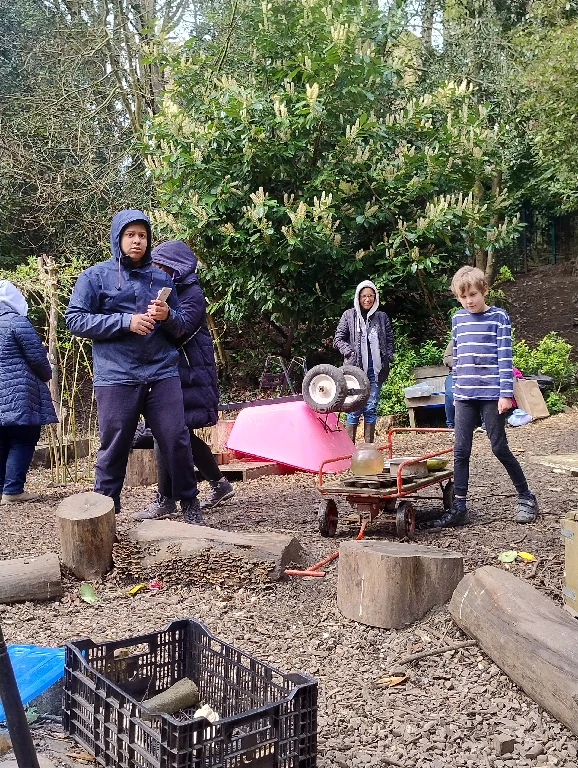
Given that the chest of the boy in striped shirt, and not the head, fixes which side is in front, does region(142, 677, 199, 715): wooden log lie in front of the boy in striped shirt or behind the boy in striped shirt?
in front

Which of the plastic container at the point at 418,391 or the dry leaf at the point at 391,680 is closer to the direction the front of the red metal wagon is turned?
the dry leaf

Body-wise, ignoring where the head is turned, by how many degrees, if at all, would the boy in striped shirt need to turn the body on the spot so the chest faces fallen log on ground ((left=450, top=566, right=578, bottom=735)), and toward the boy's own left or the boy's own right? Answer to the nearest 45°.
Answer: approximately 45° to the boy's own left

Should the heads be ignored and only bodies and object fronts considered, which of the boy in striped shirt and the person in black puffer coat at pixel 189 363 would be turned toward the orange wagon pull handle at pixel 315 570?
the boy in striped shirt

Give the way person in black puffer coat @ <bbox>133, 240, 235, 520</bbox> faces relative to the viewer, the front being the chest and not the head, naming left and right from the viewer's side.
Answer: facing to the left of the viewer

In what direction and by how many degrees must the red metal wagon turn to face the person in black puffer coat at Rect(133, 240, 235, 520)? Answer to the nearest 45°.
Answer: approximately 45° to its right

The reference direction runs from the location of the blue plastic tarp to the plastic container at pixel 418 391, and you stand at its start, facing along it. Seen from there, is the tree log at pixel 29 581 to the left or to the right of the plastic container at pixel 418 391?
left

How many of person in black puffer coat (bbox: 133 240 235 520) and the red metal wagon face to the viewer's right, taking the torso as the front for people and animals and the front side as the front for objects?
0

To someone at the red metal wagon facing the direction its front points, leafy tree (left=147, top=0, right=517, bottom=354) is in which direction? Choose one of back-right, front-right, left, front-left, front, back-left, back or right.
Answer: back-right

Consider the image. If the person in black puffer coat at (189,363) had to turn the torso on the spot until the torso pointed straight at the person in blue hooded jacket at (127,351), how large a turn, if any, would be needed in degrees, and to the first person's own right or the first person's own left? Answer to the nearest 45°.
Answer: approximately 45° to the first person's own left

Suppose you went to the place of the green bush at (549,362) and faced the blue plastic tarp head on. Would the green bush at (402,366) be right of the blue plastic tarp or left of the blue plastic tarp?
right

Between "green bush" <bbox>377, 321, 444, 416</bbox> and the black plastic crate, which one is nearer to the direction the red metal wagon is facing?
the black plastic crate

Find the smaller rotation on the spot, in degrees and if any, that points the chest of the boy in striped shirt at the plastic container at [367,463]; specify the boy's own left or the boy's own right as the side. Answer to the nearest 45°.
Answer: approximately 45° to the boy's own right

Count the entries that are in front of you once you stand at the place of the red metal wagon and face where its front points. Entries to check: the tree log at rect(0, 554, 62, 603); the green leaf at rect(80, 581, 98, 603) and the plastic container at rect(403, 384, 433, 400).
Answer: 2

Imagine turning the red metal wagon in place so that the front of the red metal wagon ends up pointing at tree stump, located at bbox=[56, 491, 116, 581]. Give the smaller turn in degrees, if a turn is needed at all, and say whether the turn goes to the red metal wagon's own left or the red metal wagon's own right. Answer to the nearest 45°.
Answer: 0° — it already faces it

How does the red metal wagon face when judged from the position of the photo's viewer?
facing the viewer and to the left of the viewer
